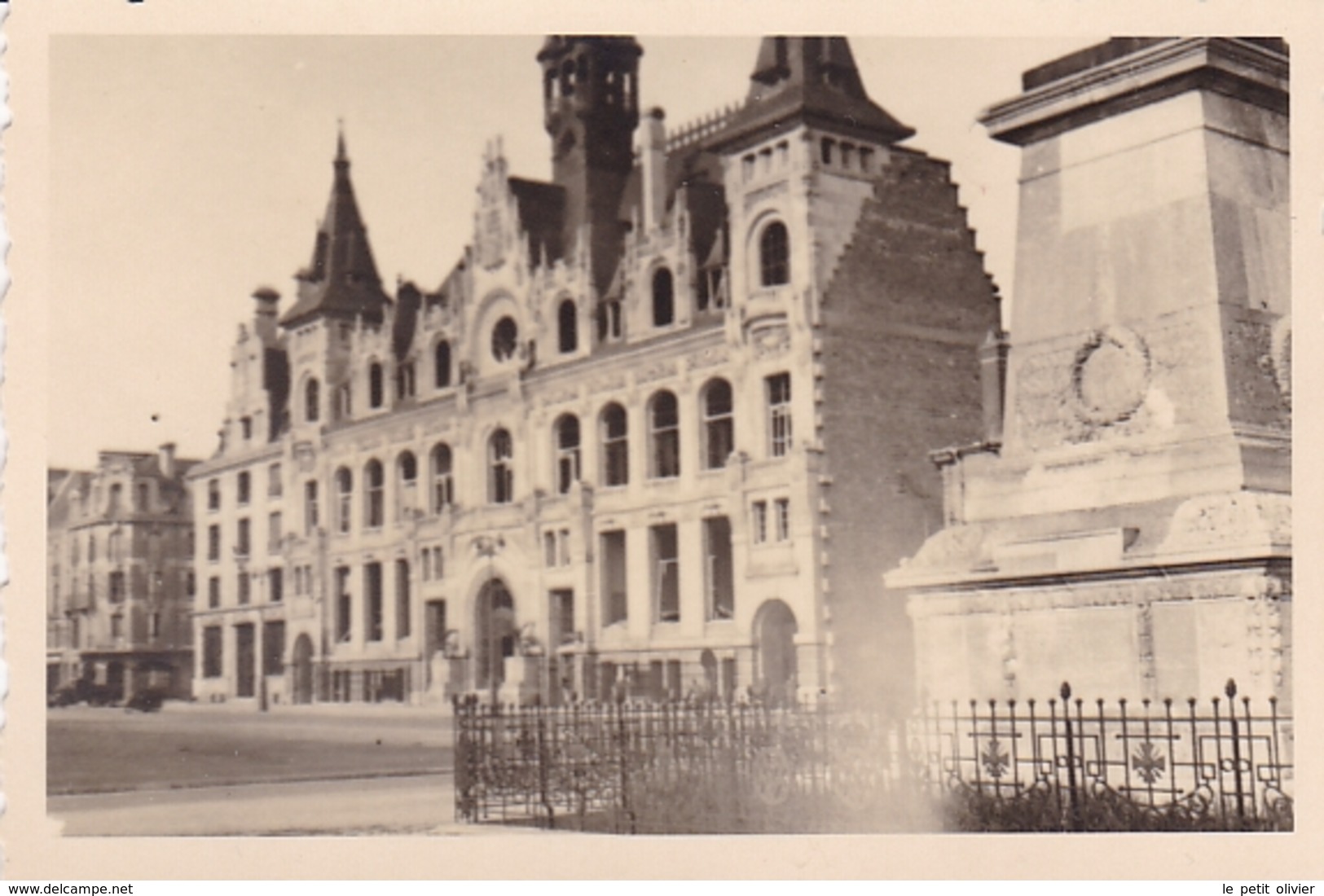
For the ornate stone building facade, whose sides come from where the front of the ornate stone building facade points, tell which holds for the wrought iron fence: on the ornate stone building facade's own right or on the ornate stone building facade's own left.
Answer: on the ornate stone building facade's own left

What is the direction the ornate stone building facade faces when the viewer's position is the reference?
facing the viewer and to the left of the viewer
